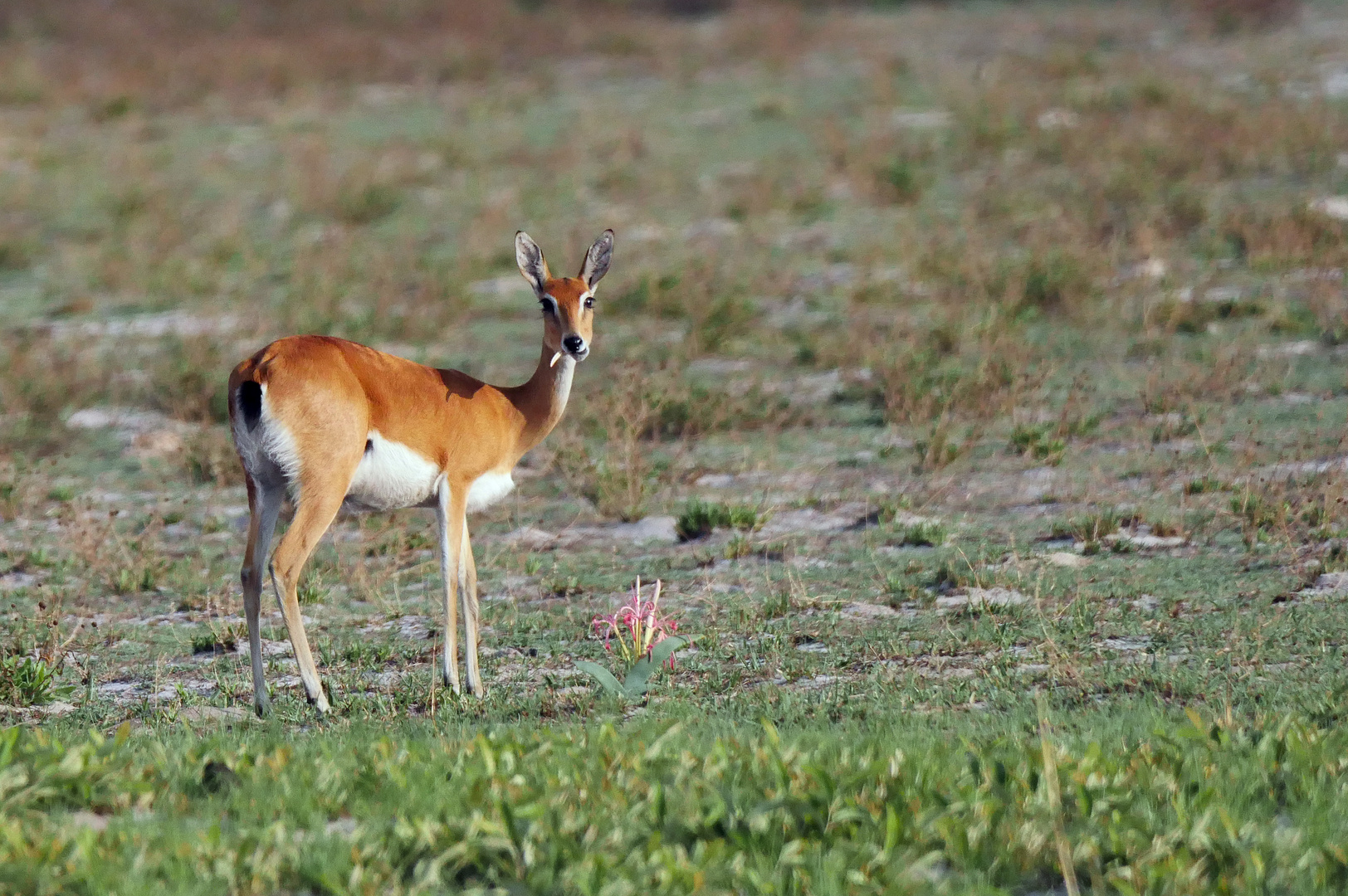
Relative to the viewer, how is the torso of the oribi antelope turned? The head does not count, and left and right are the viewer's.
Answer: facing away from the viewer and to the right of the viewer

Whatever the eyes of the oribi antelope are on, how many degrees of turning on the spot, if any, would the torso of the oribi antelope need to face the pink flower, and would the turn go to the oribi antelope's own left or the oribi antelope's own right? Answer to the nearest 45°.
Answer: approximately 45° to the oribi antelope's own right
